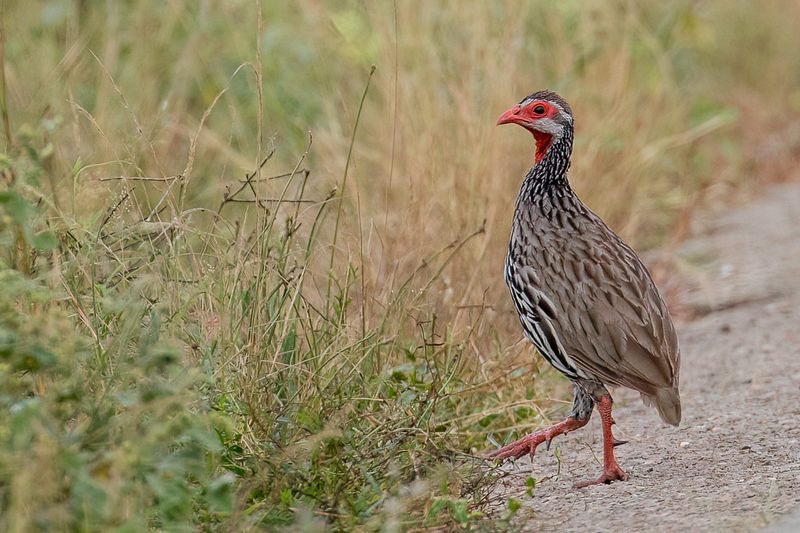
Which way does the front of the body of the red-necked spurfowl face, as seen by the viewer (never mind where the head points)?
to the viewer's left
